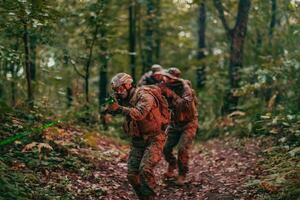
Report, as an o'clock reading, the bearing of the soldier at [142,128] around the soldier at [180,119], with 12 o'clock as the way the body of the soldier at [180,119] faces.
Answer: the soldier at [142,128] is roughly at 11 o'clock from the soldier at [180,119].

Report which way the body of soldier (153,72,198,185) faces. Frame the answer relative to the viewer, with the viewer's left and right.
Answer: facing the viewer and to the left of the viewer

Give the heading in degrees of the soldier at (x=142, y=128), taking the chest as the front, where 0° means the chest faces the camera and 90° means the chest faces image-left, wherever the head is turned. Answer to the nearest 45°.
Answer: approximately 45°

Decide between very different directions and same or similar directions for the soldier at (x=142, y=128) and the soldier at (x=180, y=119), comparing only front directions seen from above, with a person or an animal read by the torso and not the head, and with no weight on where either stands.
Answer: same or similar directions

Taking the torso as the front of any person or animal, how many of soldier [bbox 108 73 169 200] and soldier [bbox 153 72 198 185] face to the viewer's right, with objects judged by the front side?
0

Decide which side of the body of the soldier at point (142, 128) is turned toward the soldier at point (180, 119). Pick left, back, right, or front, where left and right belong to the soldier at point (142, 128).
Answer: back
